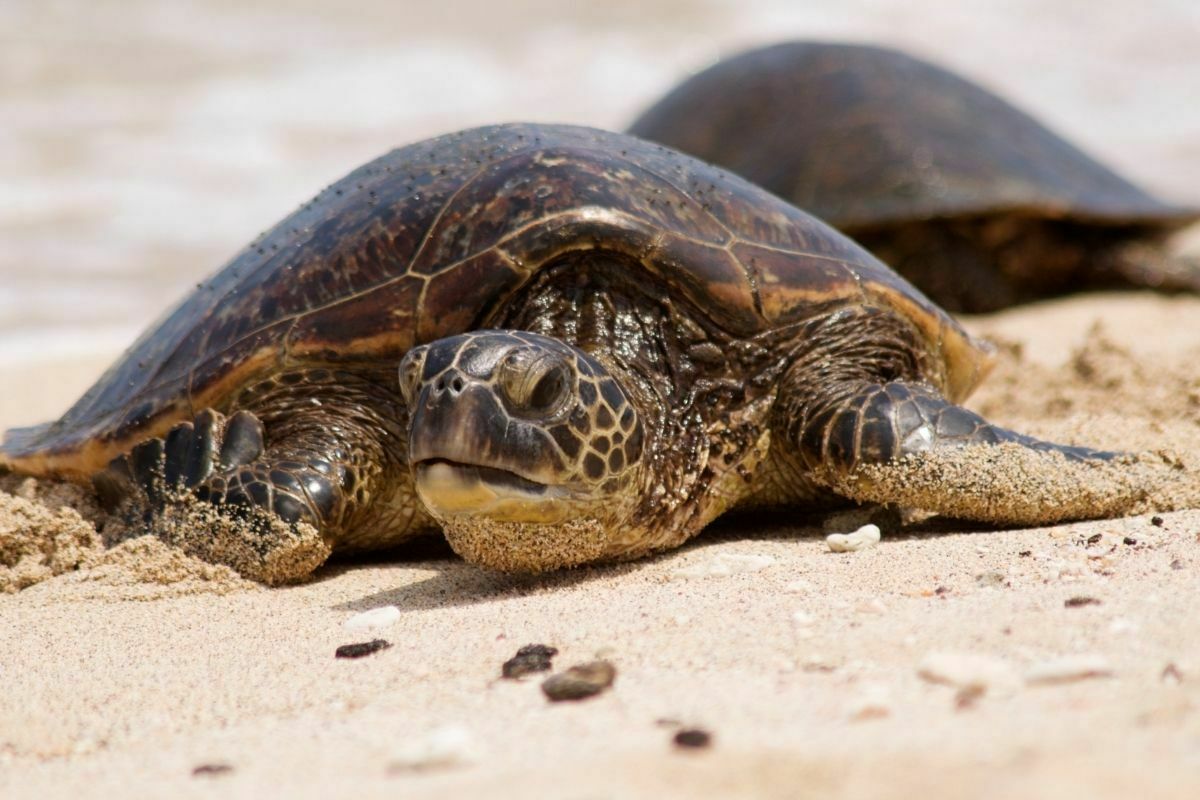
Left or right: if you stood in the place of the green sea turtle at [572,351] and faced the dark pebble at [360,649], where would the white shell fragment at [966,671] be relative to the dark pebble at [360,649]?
left

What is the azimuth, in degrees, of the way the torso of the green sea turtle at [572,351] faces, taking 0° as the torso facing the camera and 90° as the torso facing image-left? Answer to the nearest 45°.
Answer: approximately 0°

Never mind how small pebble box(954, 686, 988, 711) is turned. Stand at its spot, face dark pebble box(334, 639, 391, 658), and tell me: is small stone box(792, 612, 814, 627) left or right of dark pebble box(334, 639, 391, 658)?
right

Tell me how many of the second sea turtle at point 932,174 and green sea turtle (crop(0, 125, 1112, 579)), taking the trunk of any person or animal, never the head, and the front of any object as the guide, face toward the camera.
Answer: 1

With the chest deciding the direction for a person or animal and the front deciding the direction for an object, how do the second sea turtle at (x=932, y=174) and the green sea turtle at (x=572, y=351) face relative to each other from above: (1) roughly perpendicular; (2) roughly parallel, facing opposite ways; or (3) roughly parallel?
roughly perpendicular

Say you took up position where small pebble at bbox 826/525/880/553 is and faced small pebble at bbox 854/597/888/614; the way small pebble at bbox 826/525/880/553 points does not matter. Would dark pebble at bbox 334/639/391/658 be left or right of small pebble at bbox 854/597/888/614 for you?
right
